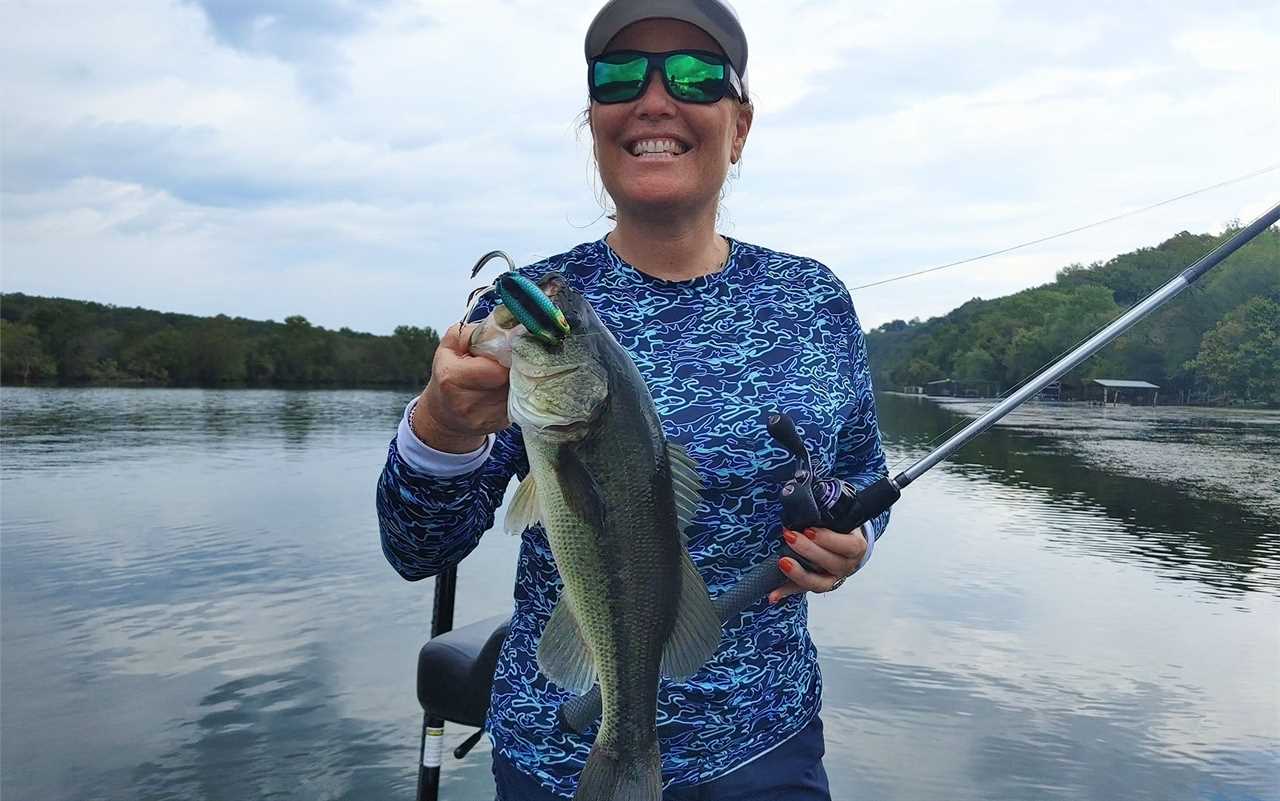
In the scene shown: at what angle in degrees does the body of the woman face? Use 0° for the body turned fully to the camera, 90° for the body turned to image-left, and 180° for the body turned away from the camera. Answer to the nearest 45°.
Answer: approximately 0°

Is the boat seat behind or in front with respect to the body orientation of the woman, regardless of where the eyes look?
behind
